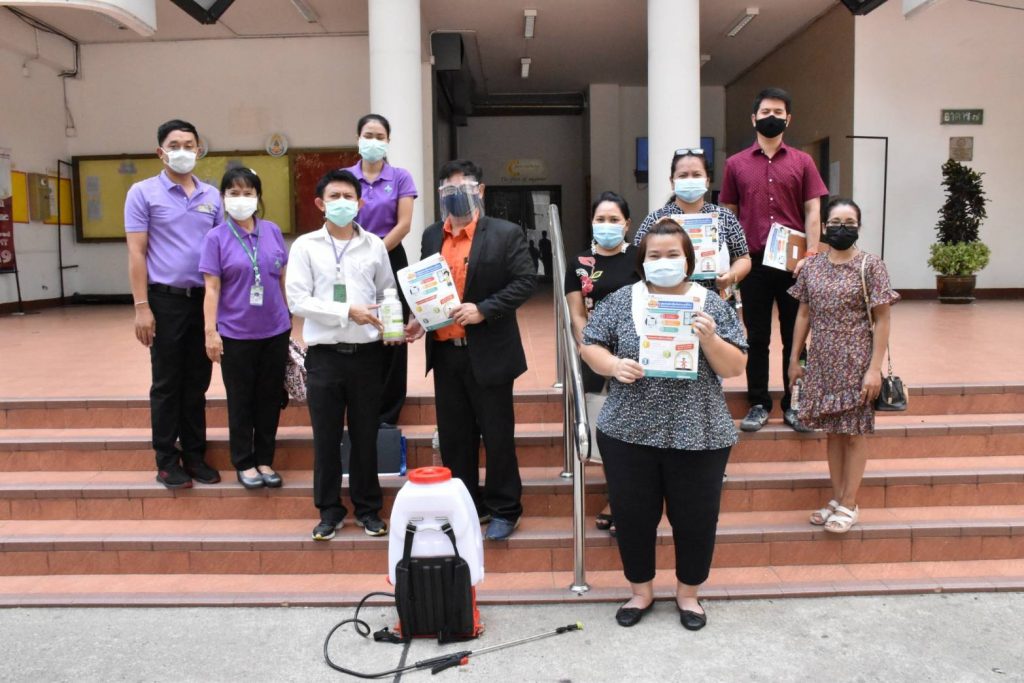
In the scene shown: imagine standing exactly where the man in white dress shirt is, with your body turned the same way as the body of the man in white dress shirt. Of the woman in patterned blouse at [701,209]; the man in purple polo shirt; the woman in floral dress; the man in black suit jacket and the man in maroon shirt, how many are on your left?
4

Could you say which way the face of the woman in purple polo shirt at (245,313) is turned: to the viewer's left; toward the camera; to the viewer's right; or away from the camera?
toward the camera

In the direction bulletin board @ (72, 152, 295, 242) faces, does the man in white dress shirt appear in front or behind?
in front

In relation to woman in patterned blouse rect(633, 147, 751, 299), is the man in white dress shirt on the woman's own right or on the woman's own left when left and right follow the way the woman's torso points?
on the woman's own right

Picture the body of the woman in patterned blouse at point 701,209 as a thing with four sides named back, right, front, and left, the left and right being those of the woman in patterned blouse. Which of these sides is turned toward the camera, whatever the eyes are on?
front

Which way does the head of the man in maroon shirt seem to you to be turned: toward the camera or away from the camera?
toward the camera

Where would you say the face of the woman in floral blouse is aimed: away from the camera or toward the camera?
toward the camera

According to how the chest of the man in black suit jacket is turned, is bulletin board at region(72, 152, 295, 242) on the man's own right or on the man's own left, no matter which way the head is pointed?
on the man's own right

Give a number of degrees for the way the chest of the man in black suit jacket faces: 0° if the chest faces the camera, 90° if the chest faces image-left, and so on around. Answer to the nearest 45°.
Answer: approximately 45°

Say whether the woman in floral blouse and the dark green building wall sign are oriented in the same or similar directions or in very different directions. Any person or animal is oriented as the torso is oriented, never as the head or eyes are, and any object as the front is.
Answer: same or similar directions

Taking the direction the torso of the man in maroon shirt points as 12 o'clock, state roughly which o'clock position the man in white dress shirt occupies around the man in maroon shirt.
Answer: The man in white dress shirt is roughly at 2 o'clock from the man in maroon shirt.

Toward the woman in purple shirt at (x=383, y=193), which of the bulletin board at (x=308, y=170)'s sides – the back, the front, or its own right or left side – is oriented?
front

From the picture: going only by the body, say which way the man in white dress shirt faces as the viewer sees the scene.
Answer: toward the camera

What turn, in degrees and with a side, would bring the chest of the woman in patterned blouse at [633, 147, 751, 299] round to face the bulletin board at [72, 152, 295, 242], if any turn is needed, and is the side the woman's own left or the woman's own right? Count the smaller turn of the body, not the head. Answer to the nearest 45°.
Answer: approximately 135° to the woman's own right
